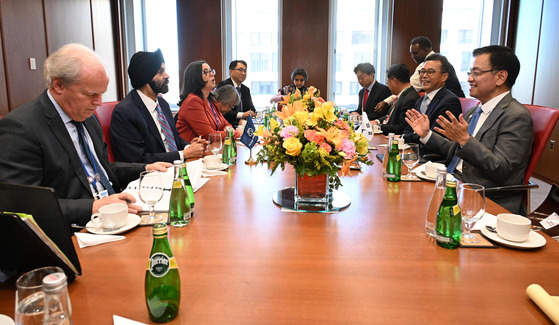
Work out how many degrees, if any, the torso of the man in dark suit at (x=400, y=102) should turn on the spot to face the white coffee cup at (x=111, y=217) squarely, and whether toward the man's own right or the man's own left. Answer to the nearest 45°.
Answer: approximately 90° to the man's own left

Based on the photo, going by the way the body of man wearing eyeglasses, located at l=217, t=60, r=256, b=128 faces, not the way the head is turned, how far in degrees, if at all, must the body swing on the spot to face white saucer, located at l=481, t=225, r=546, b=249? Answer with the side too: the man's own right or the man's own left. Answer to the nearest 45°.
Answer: approximately 45° to the man's own right

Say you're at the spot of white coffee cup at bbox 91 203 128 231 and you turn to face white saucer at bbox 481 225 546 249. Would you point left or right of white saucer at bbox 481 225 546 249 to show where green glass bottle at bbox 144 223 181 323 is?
right

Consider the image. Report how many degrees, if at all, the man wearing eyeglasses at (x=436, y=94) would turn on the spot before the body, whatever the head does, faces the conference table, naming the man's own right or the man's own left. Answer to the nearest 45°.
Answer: approximately 45° to the man's own left

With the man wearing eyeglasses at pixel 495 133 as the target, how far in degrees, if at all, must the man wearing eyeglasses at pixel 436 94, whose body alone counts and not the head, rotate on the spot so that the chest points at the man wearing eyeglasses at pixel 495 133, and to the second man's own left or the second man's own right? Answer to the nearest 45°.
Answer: approximately 45° to the second man's own left

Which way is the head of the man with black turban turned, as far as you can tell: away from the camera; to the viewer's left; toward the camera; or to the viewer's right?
to the viewer's right

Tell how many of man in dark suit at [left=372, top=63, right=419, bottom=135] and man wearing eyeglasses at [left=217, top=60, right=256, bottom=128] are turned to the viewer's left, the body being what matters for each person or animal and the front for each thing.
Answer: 1

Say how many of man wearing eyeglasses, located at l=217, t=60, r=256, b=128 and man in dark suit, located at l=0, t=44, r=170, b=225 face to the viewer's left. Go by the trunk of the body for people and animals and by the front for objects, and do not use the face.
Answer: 0

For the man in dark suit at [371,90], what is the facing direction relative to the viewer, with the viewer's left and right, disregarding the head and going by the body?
facing the viewer and to the left of the viewer

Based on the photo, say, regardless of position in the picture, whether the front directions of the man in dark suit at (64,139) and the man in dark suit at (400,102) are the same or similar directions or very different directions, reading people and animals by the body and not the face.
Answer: very different directions

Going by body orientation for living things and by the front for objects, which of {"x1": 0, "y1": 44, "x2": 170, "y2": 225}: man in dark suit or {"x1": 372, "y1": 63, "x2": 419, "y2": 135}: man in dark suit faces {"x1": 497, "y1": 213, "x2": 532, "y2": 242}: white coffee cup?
{"x1": 0, "y1": 44, "x2": 170, "y2": 225}: man in dark suit

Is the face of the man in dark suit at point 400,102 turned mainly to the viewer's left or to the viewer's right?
to the viewer's left

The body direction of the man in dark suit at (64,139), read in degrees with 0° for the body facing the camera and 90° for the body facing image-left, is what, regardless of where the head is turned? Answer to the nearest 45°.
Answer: approximately 315°

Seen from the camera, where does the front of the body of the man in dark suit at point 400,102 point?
to the viewer's left

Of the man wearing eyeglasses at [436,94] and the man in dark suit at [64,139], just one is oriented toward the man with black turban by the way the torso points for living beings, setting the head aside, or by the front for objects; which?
the man wearing eyeglasses
